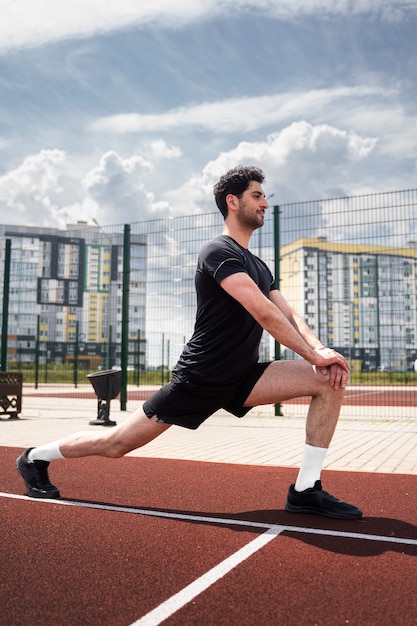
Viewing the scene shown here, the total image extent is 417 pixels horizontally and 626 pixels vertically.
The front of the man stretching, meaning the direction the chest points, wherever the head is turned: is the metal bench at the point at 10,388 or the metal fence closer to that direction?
the metal fence

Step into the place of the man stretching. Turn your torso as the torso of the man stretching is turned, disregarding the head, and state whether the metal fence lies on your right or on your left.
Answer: on your left

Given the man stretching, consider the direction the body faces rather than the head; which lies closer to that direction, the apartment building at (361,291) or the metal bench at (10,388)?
the apartment building

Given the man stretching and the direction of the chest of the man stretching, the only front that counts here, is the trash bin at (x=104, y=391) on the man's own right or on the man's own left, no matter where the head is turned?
on the man's own left

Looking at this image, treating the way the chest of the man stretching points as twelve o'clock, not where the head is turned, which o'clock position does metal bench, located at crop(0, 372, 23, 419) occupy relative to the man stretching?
The metal bench is roughly at 8 o'clock from the man stretching.

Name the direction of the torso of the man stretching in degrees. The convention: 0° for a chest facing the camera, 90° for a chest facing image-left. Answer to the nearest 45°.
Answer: approximately 270°

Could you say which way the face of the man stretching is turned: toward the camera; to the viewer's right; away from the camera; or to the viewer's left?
to the viewer's right

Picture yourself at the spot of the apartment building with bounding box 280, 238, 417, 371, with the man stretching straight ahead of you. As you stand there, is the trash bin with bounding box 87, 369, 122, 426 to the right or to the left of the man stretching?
right
